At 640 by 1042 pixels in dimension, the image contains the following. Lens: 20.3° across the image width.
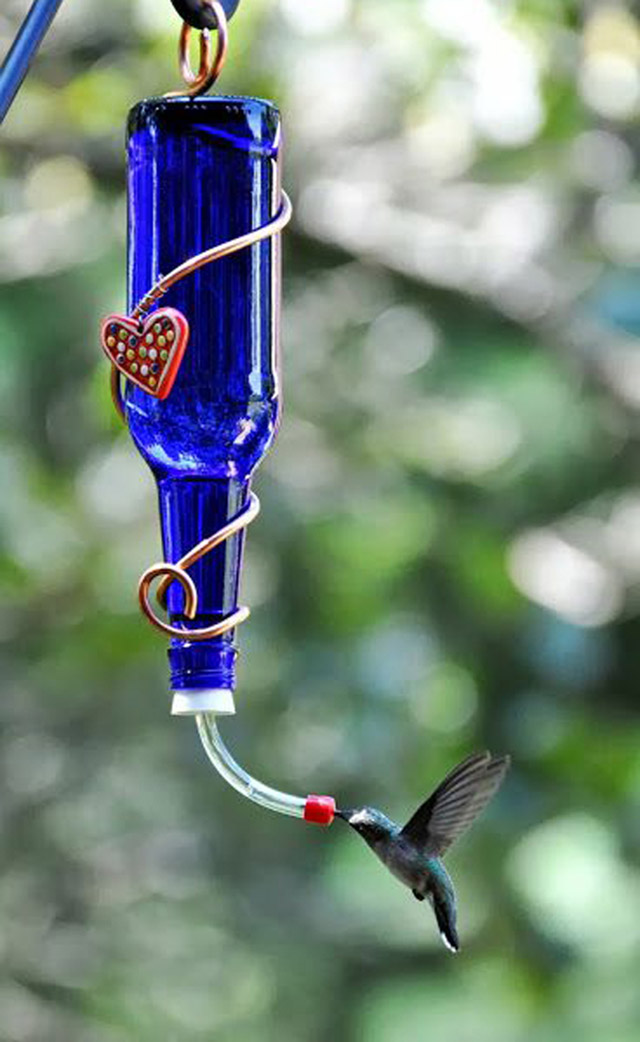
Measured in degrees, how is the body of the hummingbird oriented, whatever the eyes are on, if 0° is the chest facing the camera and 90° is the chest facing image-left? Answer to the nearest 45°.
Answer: approximately 90°
